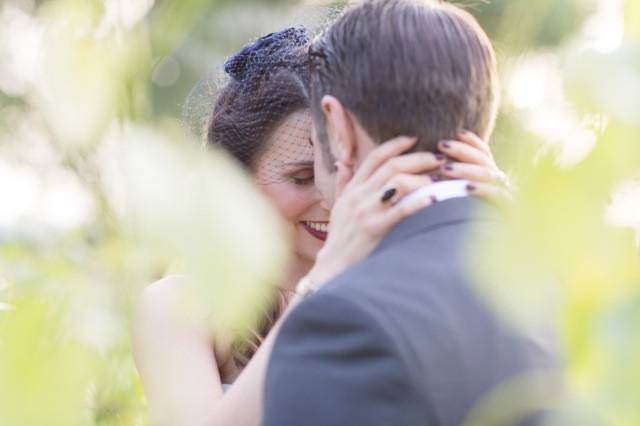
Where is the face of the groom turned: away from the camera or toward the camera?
away from the camera

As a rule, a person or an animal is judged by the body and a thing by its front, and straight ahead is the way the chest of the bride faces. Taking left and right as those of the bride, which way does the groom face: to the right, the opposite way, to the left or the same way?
the opposite way

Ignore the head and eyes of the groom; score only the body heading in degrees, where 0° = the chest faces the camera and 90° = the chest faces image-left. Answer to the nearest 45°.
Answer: approximately 135°

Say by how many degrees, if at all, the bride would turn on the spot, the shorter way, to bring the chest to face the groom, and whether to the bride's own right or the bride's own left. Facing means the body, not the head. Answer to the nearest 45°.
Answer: approximately 45° to the bride's own right

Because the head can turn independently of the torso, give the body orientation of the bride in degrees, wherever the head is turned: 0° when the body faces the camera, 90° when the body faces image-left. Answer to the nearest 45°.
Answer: approximately 315°
